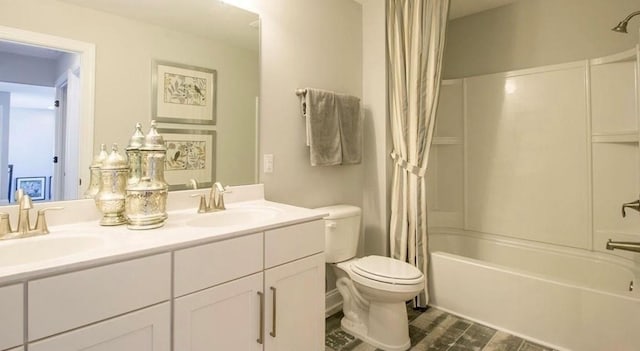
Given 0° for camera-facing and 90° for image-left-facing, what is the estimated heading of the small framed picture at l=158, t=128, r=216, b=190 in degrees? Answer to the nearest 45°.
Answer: approximately 315°

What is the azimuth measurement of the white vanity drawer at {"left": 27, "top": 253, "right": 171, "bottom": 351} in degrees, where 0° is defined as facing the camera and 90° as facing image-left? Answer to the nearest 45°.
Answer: approximately 315°

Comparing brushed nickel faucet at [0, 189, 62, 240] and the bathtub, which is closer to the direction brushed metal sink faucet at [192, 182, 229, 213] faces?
the bathtub

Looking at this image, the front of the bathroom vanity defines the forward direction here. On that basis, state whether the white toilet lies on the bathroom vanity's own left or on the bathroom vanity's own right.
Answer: on the bathroom vanity's own left

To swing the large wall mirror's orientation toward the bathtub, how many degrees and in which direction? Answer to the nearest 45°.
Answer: approximately 45° to its left
